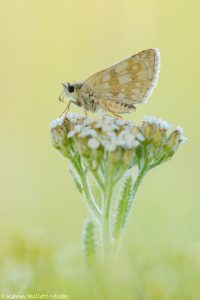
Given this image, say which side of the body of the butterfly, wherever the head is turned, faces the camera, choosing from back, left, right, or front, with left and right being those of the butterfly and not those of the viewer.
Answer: left
